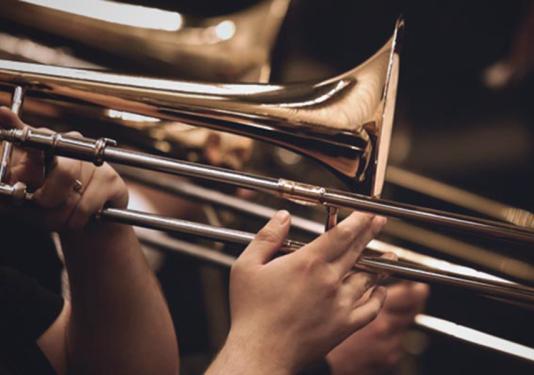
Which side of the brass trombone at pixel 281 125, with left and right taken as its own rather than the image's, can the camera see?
right
